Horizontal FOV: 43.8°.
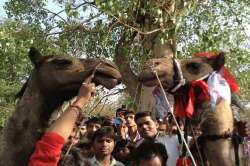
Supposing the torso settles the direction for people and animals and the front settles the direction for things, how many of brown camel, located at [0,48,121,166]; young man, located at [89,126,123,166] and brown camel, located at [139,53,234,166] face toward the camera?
1

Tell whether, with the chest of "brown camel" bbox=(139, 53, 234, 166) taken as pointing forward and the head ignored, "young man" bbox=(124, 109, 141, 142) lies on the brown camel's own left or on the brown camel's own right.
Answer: on the brown camel's own right

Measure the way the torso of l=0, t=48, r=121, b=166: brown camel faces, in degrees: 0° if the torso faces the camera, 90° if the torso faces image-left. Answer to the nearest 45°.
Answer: approximately 270°

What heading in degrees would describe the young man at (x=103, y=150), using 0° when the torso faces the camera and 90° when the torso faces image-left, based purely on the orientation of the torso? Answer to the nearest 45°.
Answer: approximately 0°

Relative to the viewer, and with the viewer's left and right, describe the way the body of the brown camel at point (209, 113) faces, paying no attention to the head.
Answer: facing to the left of the viewer

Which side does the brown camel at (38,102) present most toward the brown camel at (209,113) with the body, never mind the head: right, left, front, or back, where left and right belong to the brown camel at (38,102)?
front

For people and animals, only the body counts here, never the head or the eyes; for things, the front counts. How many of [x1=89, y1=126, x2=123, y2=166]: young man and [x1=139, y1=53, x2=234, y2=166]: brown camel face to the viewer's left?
1

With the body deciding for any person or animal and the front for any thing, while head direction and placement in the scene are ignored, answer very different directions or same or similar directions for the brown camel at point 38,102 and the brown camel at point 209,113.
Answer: very different directions
